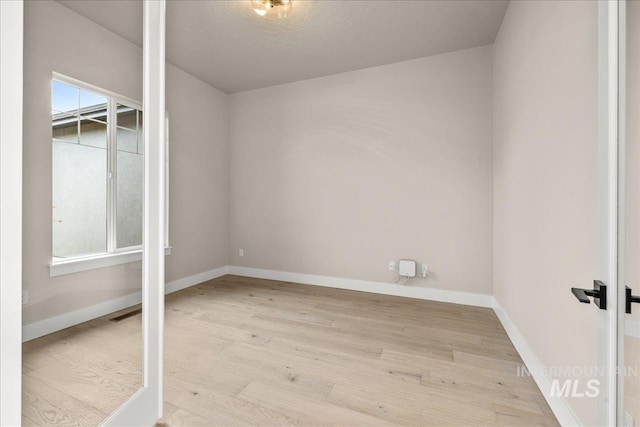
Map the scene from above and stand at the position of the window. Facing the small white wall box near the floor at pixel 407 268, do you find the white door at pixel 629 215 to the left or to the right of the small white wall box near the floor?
right

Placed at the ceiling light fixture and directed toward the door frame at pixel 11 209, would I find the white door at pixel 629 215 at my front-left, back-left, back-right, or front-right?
front-left

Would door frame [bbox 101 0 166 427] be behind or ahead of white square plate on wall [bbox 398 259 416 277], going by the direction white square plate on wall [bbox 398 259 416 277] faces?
ahead

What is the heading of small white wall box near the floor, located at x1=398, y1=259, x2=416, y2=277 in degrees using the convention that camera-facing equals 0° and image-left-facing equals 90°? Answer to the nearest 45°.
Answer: approximately 0°

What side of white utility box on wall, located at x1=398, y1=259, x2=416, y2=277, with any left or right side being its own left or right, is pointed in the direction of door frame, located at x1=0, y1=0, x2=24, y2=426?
front

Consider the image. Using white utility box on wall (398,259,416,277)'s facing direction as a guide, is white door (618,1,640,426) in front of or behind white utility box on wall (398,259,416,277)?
in front

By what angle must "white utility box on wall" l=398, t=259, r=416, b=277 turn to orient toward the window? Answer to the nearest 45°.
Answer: approximately 45° to its right
